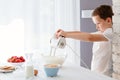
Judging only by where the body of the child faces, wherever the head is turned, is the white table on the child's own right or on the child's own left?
on the child's own left

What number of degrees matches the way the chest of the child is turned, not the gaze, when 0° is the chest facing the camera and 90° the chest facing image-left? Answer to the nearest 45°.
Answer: approximately 90°

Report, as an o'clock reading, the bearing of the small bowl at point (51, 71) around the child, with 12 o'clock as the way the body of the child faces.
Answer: The small bowl is roughly at 10 o'clock from the child.

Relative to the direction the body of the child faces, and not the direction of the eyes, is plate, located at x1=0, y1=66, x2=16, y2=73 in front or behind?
in front
